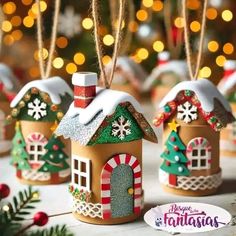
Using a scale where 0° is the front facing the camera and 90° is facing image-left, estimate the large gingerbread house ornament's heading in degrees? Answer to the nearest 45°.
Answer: approximately 315°

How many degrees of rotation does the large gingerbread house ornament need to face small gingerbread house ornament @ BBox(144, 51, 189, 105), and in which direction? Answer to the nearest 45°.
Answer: approximately 135° to its left

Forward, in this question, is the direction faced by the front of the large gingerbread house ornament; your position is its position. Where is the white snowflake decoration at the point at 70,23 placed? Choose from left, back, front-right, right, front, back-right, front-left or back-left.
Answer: back-left

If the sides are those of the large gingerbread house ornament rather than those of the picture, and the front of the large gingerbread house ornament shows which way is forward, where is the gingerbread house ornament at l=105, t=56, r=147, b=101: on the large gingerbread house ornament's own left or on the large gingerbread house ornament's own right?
on the large gingerbread house ornament's own left

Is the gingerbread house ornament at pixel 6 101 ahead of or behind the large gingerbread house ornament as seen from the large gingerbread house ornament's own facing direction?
behind

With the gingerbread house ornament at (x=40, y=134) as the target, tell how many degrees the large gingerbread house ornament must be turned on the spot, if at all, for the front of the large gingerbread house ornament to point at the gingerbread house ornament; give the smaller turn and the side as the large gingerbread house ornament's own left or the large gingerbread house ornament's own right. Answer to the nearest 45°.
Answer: approximately 180°

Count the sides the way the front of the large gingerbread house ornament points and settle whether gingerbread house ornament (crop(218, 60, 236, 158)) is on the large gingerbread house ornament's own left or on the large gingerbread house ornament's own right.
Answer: on the large gingerbread house ornament's own left
